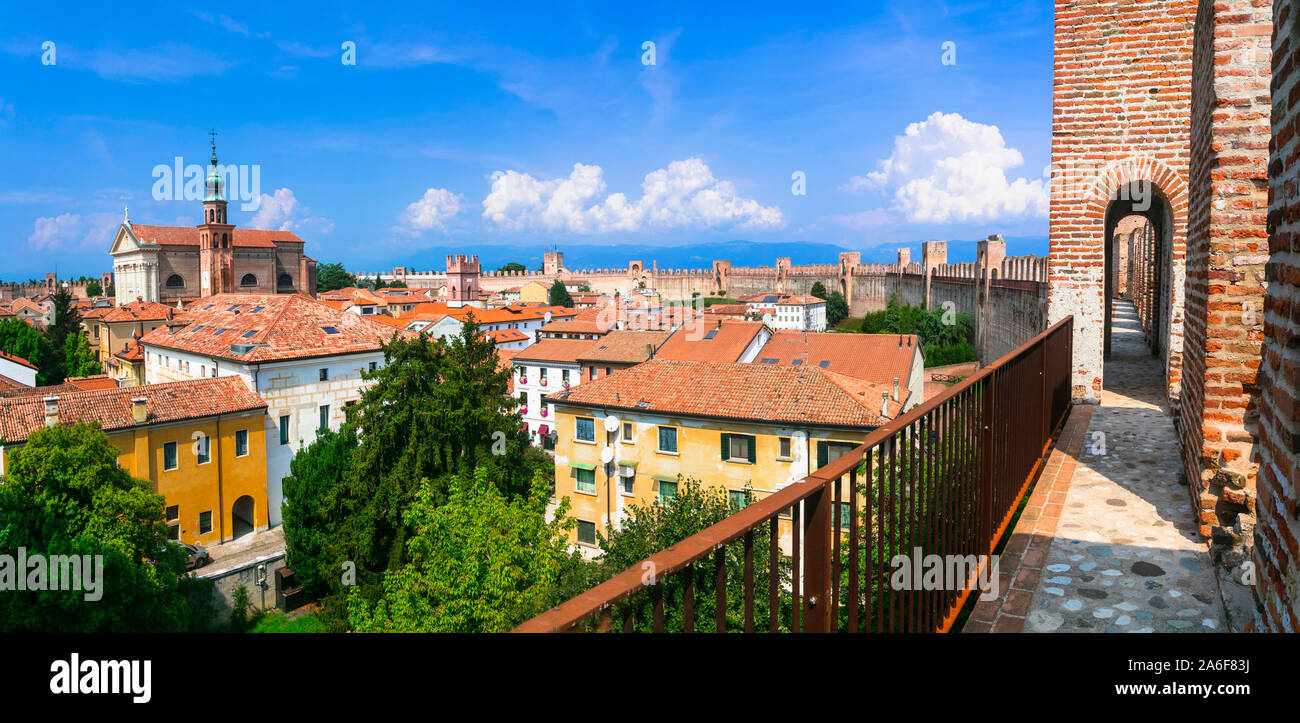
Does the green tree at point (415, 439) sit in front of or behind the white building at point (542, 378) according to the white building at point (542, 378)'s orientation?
in front

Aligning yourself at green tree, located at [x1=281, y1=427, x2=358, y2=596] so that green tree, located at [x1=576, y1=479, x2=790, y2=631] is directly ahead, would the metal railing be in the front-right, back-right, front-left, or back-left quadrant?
front-right

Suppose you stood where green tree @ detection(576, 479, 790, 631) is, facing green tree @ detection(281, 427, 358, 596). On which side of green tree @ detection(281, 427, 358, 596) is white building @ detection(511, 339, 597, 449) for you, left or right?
right

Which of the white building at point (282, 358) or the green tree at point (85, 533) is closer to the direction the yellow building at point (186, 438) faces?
the green tree

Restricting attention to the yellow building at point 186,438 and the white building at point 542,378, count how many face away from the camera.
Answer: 0

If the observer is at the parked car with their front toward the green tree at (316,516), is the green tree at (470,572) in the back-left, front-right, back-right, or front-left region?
front-right

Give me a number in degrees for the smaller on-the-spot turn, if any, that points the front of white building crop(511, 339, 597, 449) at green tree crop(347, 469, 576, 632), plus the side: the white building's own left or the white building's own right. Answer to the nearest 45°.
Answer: approximately 45° to the white building's own left

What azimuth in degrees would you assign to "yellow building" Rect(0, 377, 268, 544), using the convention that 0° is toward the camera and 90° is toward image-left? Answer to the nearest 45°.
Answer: approximately 315°

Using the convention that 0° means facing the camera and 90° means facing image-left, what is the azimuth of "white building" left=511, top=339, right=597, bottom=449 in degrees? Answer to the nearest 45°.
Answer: approximately 45°

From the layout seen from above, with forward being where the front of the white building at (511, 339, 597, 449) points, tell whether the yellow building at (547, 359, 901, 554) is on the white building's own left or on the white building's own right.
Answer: on the white building's own left
